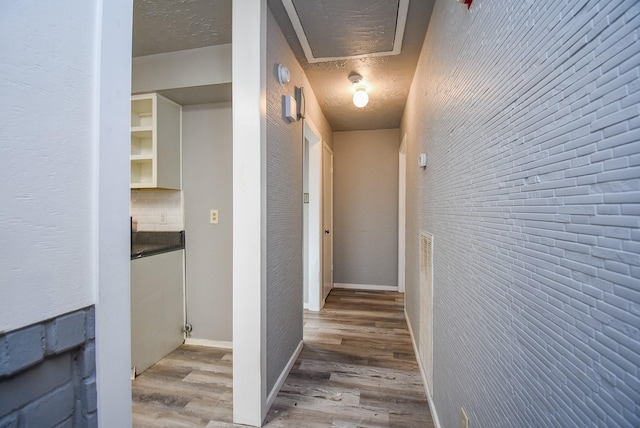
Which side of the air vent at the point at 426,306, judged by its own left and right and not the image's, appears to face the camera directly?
left

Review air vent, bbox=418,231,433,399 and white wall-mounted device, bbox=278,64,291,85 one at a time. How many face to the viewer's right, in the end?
1

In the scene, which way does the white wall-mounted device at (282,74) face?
to the viewer's right

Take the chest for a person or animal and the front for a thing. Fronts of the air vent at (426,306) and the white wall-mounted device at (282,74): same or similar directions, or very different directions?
very different directions

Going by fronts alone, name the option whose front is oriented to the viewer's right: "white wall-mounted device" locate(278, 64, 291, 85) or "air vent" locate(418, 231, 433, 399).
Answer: the white wall-mounted device

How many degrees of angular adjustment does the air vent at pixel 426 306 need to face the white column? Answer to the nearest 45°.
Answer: approximately 45° to its left
